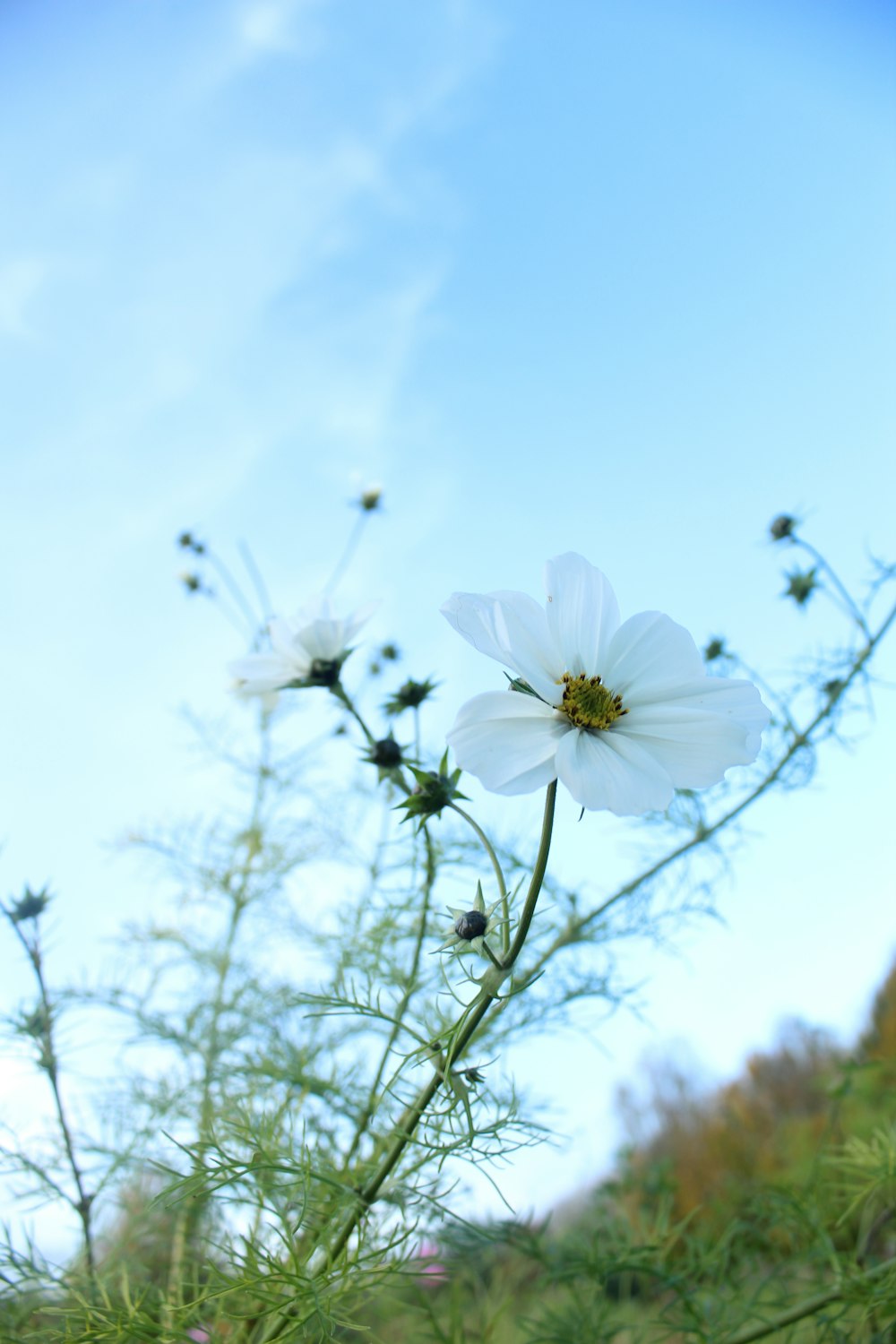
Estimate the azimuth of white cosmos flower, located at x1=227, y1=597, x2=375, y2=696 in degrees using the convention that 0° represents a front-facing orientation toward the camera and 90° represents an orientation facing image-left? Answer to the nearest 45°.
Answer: approximately 135°

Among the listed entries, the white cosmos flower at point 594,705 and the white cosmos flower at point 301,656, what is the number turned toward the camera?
1

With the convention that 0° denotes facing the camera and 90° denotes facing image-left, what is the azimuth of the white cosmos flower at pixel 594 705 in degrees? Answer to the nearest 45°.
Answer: approximately 0°
